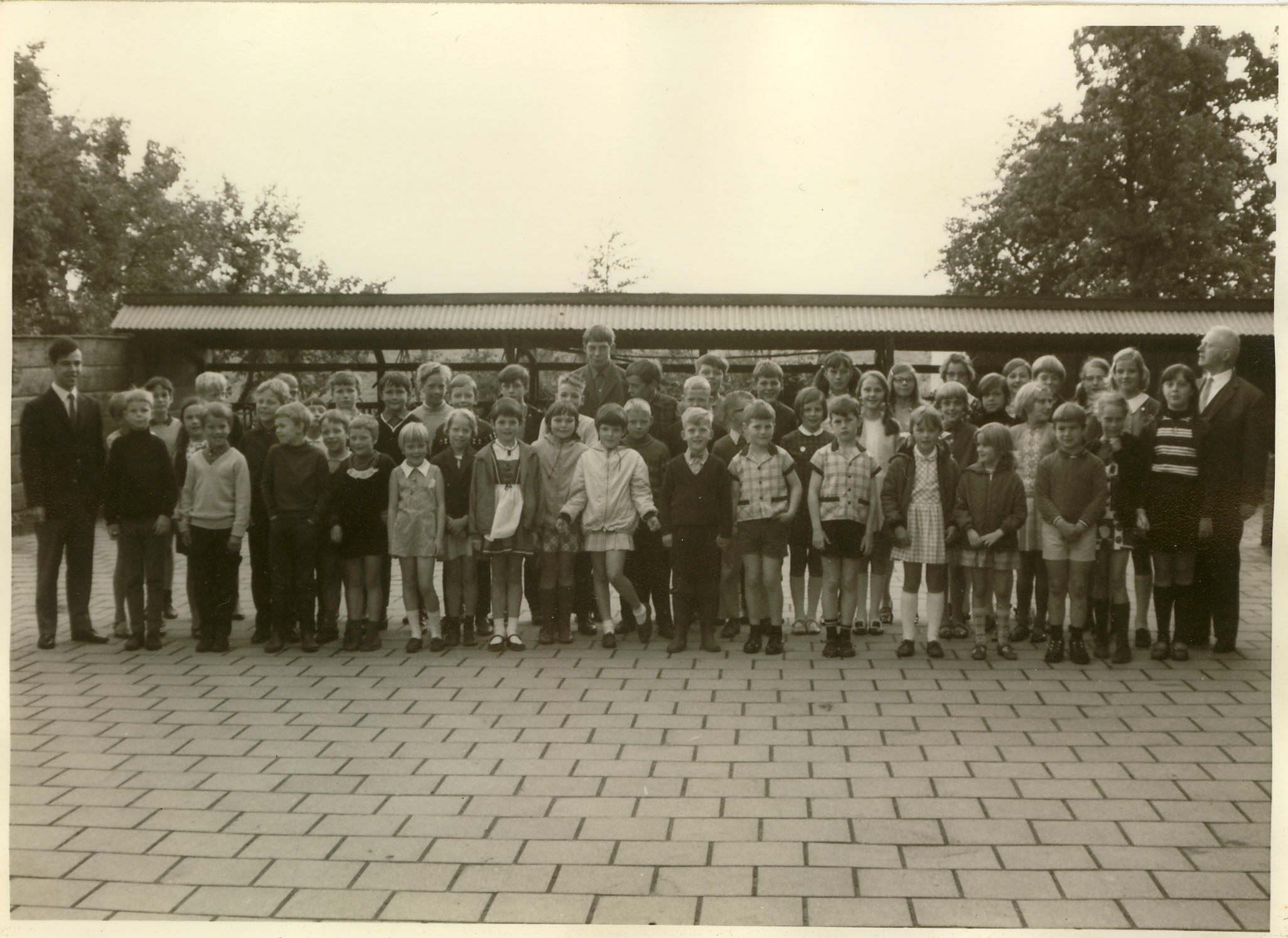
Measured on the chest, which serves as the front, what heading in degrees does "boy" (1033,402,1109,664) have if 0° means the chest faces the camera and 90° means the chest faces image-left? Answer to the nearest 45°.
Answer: approximately 0°

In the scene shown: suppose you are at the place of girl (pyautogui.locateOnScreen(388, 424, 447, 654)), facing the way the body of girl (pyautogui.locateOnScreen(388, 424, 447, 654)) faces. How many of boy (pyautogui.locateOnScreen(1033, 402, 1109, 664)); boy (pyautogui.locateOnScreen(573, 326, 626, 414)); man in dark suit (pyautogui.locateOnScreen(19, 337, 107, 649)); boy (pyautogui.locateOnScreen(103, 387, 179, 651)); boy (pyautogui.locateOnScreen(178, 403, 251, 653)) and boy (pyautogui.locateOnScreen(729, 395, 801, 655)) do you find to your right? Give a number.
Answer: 3

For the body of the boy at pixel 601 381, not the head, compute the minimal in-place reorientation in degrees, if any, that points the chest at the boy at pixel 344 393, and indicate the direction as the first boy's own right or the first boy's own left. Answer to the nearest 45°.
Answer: approximately 90° to the first boy's own right

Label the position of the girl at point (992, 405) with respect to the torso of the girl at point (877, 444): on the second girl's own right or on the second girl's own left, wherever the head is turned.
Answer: on the second girl's own left
